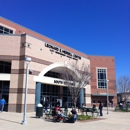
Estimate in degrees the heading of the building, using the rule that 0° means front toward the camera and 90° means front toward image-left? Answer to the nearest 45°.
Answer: approximately 315°
